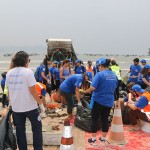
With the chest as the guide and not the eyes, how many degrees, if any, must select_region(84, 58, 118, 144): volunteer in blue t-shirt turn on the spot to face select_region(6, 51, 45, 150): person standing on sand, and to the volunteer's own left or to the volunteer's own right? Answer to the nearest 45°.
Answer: approximately 90° to the volunteer's own left

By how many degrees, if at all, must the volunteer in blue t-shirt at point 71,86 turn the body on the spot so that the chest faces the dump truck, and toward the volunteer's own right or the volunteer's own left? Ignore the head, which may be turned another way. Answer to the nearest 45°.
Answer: approximately 90° to the volunteer's own left

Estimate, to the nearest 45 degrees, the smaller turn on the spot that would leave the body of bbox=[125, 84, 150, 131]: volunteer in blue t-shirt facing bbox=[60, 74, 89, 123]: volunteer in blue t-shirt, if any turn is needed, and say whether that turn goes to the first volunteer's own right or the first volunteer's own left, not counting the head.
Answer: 0° — they already face them

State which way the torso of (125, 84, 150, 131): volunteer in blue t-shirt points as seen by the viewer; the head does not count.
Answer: to the viewer's left

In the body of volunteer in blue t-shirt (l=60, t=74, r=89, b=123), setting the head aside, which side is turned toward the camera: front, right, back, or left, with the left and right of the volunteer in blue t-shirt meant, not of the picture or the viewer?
right

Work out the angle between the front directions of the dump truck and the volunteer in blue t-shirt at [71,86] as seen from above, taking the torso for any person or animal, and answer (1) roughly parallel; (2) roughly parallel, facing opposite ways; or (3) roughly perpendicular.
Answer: roughly perpendicular

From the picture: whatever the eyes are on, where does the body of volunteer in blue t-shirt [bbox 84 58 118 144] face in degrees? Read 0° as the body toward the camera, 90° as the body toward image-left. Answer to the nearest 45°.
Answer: approximately 135°

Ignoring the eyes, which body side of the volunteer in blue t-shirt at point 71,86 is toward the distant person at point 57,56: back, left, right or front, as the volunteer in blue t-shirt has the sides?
left

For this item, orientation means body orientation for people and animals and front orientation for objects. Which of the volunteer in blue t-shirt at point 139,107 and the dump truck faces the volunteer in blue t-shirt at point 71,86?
the volunteer in blue t-shirt at point 139,107

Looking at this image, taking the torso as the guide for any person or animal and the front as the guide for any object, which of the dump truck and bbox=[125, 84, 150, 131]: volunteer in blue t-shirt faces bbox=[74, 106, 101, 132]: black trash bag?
the volunteer in blue t-shirt

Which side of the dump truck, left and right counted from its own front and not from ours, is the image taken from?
back

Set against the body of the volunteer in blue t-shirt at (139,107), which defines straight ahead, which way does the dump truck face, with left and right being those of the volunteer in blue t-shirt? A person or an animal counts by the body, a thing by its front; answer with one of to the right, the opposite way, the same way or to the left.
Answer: to the right

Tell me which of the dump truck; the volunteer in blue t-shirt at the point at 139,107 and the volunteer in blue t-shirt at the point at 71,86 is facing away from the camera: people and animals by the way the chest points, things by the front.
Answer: the dump truck

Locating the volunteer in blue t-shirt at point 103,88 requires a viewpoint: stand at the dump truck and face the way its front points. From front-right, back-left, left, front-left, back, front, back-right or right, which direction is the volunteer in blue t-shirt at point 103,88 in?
back
